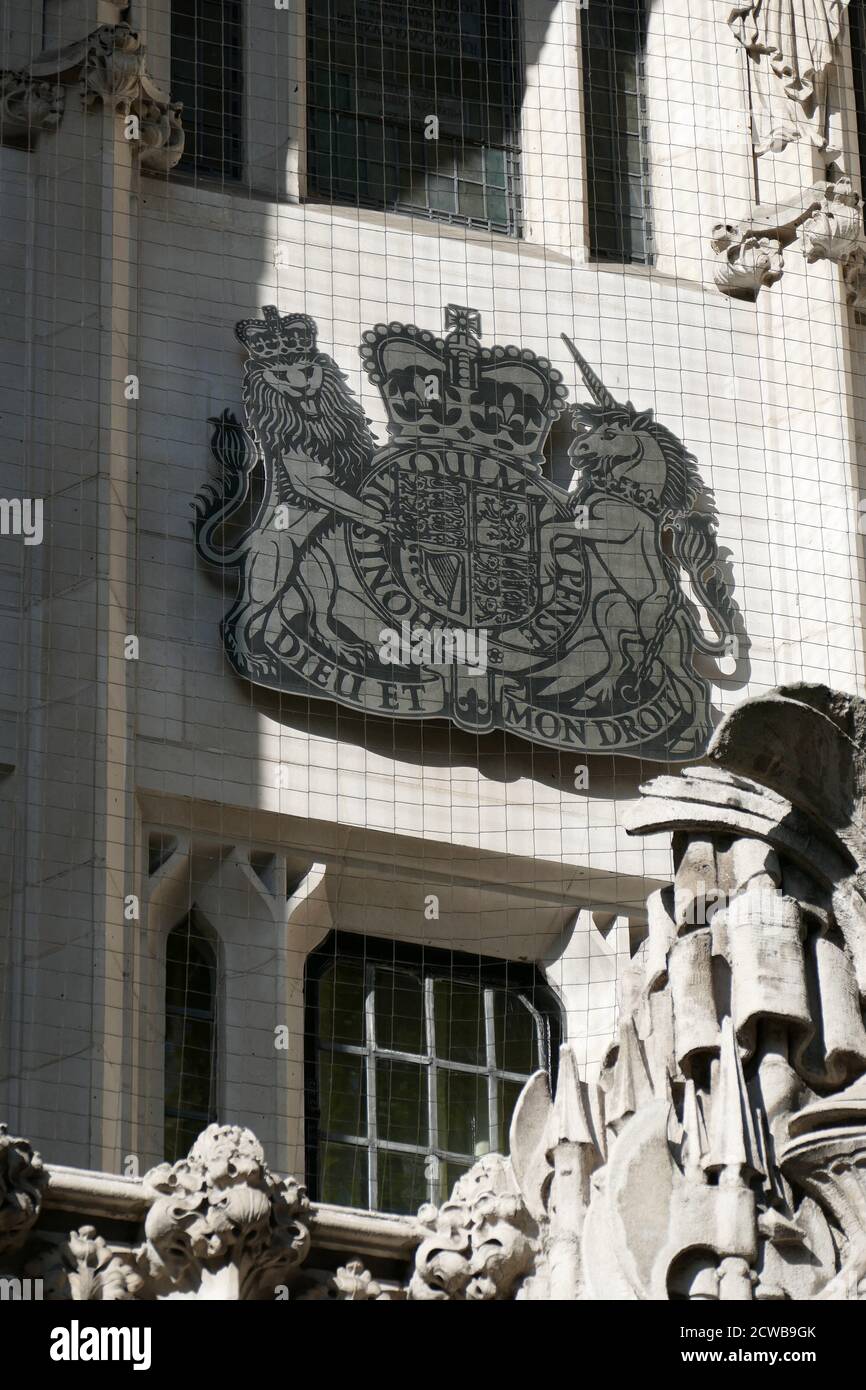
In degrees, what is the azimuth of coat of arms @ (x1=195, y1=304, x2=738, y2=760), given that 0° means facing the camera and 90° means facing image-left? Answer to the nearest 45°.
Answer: approximately 0°
